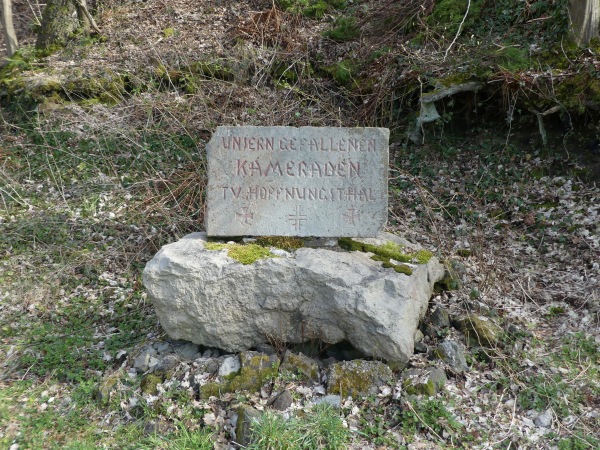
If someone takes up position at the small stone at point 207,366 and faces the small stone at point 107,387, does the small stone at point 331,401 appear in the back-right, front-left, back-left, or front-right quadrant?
back-left

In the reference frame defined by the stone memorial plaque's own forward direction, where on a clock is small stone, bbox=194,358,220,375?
The small stone is roughly at 1 o'clock from the stone memorial plaque.

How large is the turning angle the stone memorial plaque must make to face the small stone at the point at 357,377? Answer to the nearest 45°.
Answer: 0° — it already faces it

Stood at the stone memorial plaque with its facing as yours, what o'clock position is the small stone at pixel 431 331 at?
The small stone is roughly at 10 o'clock from the stone memorial plaque.

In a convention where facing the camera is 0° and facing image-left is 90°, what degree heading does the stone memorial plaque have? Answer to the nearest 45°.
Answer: approximately 0°

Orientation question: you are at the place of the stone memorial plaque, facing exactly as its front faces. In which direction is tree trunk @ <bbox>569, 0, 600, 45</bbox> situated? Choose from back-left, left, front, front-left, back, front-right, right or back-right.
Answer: back-left

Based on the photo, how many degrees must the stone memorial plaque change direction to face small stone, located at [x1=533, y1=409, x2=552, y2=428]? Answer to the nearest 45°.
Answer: approximately 45° to its left

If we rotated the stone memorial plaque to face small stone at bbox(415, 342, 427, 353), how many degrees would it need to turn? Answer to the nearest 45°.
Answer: approximately 45° to its left

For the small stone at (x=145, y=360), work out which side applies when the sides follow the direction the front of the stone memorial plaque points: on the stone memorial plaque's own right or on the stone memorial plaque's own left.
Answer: on the stone memorial plaque's own right

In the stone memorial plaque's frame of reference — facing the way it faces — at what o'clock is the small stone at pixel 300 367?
The small stone is roughly at 12 o'clock from the stone memorial plaque.
